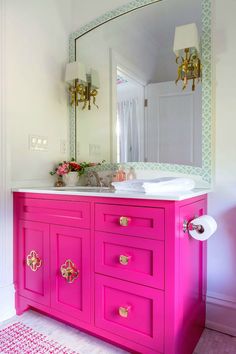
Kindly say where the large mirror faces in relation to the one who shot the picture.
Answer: facing the viewer and to the left of the viewer

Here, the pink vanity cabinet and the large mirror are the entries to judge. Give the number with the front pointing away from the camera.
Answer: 0

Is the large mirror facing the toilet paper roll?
no

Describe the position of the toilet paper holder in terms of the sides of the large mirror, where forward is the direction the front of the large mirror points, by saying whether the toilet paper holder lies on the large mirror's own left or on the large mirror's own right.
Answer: on the large mirror's own left

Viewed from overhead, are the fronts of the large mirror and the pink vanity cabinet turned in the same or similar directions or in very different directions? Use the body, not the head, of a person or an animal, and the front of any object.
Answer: same or similar directions
